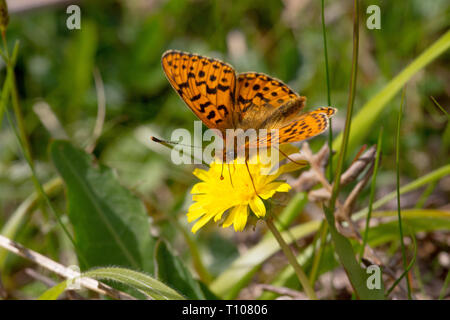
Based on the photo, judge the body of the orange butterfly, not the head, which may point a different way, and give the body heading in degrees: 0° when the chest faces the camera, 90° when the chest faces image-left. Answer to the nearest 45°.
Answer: approximately 45°
